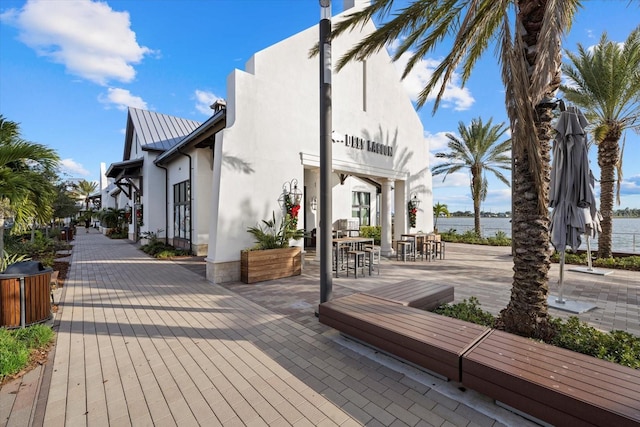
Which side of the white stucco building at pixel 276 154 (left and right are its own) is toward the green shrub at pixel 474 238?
left

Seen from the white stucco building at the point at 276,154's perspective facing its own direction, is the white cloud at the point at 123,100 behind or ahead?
behind

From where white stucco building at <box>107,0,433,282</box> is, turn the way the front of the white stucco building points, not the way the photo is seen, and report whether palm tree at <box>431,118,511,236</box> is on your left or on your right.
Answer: on your left

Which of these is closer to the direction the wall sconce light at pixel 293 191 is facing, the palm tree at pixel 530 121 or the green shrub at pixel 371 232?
the palm tree
